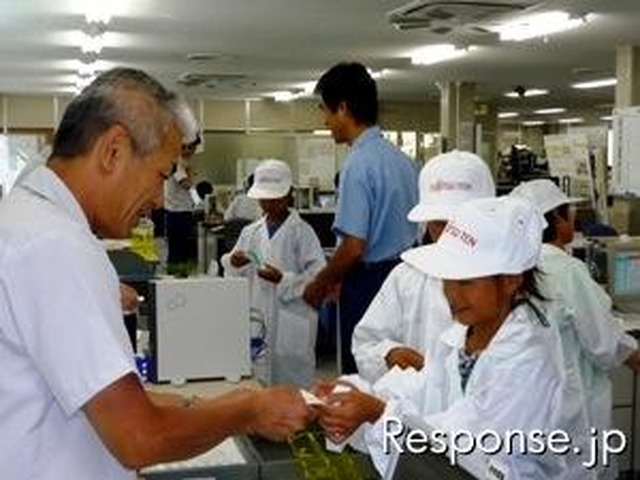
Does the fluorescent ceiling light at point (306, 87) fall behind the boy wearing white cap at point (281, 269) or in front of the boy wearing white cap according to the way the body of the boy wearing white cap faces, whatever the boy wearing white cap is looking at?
behind

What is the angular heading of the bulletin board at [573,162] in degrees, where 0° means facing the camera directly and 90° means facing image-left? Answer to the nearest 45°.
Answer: approximately 0°

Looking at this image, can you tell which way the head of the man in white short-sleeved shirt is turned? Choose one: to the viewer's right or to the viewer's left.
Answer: to the viewer's right

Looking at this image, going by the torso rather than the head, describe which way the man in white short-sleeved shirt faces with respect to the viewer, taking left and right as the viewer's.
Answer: facing to the right of the viewer
